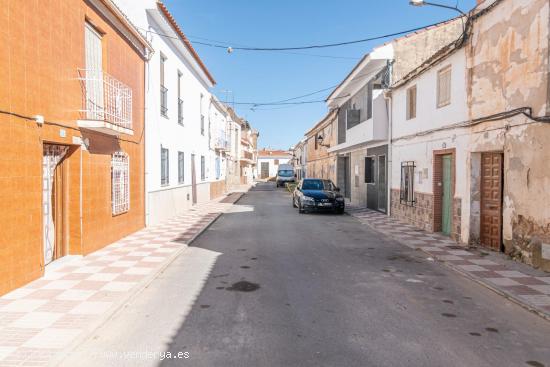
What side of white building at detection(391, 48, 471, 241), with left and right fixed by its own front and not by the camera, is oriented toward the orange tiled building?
front

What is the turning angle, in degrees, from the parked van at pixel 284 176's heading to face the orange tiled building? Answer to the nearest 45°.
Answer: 0° — it already faces it

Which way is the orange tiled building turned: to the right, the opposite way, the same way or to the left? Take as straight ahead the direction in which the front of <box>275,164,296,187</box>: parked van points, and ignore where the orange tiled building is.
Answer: to the left

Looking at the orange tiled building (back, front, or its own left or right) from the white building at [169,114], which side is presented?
left

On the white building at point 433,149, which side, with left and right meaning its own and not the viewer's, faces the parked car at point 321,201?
right

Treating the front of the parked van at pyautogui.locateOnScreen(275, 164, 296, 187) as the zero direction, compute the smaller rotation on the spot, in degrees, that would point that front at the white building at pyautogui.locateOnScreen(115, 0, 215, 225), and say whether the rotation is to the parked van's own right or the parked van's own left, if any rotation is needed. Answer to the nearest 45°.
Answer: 0° — it already faces it

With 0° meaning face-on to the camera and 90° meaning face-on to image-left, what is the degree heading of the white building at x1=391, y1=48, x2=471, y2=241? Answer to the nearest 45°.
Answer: approximately 45°

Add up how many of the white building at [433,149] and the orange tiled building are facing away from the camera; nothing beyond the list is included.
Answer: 0

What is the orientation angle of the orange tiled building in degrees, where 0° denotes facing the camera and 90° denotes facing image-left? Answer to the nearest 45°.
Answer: approximately 315°

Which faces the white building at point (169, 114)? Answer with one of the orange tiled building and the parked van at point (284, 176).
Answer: the parked van

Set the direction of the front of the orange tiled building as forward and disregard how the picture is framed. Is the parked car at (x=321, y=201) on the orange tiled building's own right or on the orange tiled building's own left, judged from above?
on the orange tiled building's own left

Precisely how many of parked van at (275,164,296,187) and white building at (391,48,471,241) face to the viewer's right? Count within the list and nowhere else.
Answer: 0

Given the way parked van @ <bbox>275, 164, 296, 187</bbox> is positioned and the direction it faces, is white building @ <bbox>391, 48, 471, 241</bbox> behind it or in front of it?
in front
